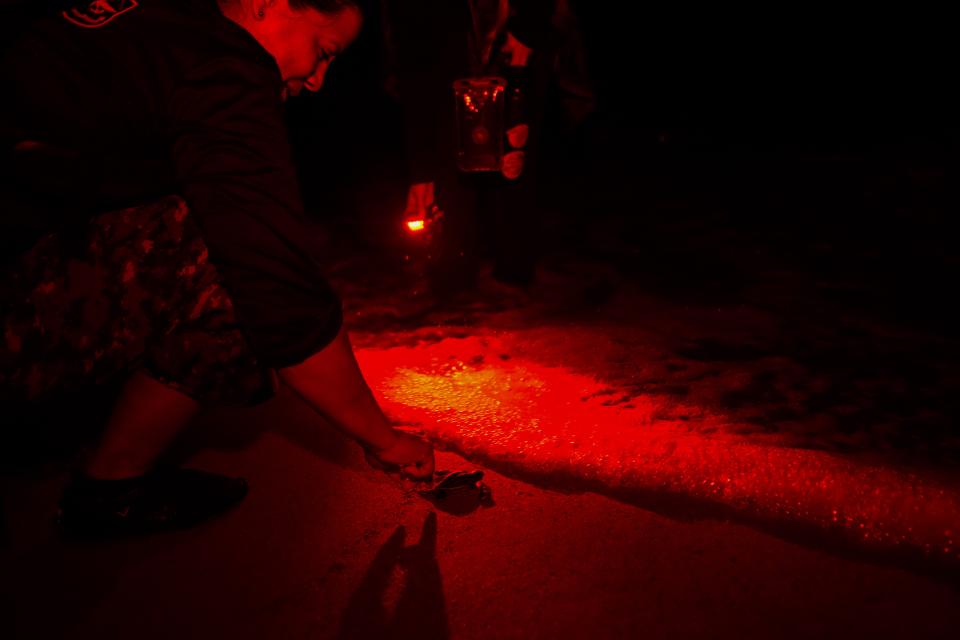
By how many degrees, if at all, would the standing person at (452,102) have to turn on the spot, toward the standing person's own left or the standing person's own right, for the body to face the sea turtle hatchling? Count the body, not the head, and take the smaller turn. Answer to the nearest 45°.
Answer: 0° — they already face it

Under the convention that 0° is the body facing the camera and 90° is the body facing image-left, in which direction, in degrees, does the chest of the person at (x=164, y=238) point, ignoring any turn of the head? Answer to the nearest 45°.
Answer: approximately 270°

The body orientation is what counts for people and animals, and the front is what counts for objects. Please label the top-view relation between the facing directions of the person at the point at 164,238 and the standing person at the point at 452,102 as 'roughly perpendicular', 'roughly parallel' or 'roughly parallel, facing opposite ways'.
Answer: roughly perpendicular

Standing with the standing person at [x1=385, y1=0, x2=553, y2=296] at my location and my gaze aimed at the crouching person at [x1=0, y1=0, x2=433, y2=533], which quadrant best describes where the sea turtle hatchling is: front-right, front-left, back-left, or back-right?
front-left

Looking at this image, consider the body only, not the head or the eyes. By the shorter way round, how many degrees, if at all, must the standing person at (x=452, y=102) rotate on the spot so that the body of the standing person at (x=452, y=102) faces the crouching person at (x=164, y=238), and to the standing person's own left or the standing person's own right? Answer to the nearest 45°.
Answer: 0° — they already face them

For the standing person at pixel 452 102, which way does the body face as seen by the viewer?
toward the camera

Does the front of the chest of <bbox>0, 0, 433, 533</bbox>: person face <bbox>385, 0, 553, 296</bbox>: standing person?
no

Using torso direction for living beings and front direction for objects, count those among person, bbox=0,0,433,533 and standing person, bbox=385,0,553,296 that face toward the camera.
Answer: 1

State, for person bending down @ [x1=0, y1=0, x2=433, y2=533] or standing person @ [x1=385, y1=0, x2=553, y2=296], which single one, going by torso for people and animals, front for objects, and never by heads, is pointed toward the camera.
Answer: standing person @ [x1=385, y1=0, x2=553, y2=296]
